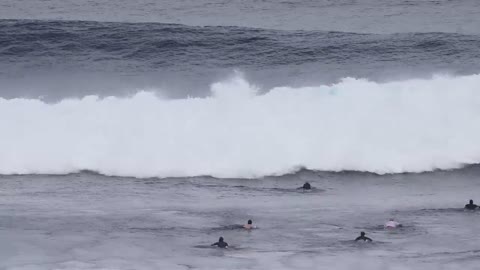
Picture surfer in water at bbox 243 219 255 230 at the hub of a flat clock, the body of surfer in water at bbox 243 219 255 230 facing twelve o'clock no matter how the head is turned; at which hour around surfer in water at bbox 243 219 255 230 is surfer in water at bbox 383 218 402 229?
surfer in water at bbox 383 218 402 229 is roughly at 3 o'clock from surfer in water at bbox 243 219 255 230.

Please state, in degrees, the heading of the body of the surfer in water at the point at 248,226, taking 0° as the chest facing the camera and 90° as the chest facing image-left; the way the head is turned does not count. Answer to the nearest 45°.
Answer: approximately 180°

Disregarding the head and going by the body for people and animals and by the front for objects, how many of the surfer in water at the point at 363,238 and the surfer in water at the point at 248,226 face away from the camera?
2

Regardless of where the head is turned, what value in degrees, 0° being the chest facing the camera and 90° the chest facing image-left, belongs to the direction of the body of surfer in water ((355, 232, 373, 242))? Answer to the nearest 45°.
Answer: approximately 180°

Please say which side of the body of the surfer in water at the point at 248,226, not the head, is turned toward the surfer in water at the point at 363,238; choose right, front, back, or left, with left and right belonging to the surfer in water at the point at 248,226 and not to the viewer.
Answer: right

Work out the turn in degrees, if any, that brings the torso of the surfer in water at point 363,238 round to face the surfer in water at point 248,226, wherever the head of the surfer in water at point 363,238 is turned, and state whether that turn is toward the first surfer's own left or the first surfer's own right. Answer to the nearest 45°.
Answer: approximately 90° to the first surfer's own left

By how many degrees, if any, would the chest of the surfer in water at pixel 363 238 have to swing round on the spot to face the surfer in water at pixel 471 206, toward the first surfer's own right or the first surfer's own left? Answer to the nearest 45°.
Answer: approximately 45° to the first surfer's own right

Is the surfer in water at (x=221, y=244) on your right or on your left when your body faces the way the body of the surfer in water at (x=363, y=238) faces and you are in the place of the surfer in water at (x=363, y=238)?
on your left
